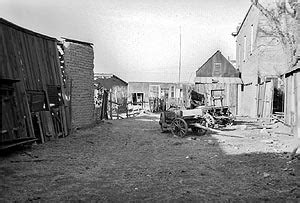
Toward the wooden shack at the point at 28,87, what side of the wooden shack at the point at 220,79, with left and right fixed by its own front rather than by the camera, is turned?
front

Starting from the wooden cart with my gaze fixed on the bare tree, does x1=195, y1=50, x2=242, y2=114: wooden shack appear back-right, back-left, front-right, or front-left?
front-left

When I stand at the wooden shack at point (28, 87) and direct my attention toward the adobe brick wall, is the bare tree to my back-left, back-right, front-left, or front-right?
front-right

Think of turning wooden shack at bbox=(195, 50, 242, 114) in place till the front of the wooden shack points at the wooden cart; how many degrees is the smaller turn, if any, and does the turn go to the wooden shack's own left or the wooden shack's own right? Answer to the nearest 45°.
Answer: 0° — it already faces it

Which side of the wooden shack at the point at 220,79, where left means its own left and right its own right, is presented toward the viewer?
front

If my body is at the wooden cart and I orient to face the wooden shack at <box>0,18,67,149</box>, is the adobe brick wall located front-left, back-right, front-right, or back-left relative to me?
front-right

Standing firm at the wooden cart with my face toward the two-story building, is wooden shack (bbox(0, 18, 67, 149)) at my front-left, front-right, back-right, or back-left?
back-left

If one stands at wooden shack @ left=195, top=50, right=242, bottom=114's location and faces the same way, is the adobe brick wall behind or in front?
in front
